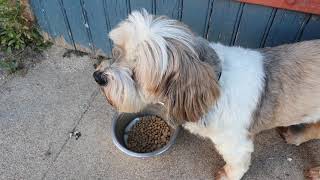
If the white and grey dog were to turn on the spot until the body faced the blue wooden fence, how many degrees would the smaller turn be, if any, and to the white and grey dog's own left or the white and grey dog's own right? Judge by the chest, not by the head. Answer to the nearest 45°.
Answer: approximately 90° to the white and grey dog's own right

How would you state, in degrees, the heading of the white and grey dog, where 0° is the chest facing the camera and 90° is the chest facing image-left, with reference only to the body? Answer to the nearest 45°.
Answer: approximately 90°
